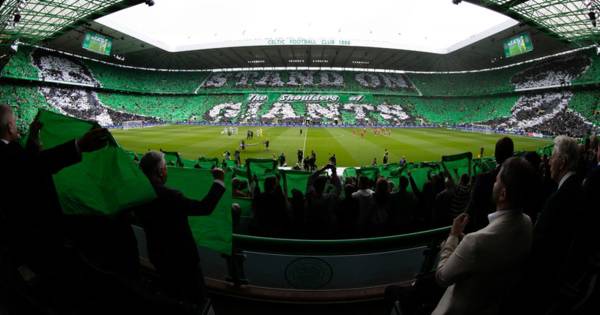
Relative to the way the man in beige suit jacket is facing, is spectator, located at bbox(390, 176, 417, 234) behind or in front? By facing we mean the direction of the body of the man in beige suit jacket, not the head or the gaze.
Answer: in front

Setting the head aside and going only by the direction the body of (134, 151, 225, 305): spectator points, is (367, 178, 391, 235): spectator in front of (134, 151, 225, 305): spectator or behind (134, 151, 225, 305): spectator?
in front

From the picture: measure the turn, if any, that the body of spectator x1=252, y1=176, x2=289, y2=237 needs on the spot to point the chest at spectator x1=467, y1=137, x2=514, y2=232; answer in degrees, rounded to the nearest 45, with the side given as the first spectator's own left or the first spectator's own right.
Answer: approximately 135° to the first spectator's own right

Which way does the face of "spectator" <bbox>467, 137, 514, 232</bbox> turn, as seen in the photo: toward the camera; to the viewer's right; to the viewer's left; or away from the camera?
away from the camera

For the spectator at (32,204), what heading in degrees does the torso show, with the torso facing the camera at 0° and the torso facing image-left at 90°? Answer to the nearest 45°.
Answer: approximately 225°

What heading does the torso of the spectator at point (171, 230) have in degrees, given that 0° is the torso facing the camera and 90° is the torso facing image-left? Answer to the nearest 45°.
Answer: approximately 225°

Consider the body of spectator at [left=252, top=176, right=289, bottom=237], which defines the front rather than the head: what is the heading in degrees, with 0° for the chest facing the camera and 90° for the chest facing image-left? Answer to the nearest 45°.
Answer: approximately 180°

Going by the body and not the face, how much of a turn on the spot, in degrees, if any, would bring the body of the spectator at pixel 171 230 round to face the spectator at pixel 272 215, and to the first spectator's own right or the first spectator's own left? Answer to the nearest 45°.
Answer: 0° — they already face them

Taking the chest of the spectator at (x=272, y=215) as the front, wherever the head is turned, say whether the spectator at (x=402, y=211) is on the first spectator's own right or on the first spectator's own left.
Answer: on the first spectator's own right

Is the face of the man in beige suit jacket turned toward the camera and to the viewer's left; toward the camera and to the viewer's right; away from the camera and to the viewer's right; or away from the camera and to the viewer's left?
away from the camera and to the viewer's left
